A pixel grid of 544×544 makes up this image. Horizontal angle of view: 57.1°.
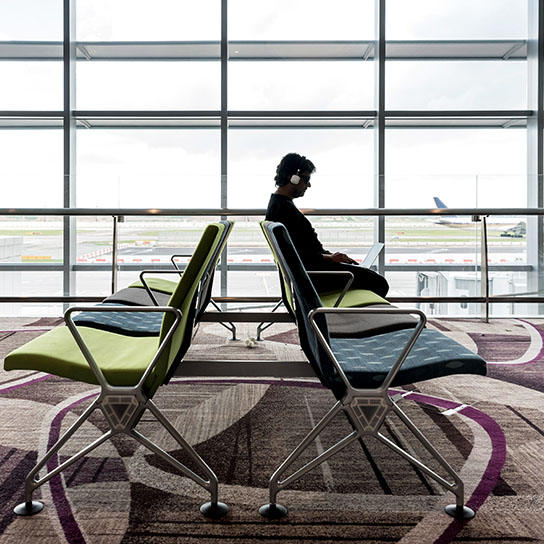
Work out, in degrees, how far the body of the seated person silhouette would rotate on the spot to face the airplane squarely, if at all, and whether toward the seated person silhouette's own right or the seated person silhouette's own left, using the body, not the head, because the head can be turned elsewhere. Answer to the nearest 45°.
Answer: approximately 45° to the seated person silhouette's own left

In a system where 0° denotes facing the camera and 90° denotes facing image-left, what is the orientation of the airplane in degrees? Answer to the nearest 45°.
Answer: approximately 270°

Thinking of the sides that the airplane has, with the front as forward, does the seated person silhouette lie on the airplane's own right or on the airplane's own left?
on the airplane's own right

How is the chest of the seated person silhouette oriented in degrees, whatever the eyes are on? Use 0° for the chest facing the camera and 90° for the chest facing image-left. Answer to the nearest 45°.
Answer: approximately 270°

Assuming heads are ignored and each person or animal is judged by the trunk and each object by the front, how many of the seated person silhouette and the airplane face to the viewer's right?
2

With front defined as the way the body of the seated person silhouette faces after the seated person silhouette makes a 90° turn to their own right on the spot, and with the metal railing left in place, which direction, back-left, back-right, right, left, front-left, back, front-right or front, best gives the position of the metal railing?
back
